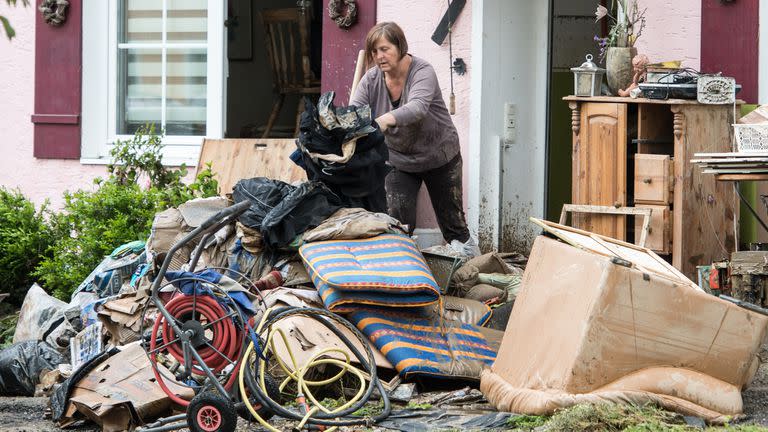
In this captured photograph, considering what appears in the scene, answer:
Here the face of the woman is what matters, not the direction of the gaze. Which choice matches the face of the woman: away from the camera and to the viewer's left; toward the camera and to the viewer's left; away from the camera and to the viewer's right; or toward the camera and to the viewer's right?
toward the camera and to the viewer's left

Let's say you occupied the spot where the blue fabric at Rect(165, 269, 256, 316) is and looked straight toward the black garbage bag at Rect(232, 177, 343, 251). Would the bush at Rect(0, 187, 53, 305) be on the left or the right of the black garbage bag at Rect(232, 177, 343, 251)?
left

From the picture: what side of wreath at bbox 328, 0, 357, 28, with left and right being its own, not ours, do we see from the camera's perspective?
front

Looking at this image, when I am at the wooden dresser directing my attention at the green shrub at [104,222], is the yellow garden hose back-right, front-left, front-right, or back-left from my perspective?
front-left

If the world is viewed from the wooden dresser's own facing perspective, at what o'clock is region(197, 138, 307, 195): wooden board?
The wooden board is roughly at 2 o'clock from the wooden dresser.

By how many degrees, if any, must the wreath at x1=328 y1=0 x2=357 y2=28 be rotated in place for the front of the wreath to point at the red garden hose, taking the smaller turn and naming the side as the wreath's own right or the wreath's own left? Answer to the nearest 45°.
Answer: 0° — it already faces it

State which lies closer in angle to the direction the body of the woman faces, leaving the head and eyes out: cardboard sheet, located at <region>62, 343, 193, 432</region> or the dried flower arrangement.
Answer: the cardboard sheet

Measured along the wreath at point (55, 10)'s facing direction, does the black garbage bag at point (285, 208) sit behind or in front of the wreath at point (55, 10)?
in front

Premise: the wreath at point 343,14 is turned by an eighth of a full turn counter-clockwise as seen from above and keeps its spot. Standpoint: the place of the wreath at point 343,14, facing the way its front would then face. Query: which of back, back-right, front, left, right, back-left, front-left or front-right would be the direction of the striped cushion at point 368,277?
front-right

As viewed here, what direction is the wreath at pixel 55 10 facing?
toward the camera

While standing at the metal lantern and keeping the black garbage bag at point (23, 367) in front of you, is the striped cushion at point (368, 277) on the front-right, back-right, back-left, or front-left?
front-left

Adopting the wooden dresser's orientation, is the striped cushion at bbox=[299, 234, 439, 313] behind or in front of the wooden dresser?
in front

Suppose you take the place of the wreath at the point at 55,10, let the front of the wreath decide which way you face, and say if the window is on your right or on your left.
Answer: on your left

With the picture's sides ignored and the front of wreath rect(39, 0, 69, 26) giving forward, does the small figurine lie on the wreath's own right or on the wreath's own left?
on the wreath's own left

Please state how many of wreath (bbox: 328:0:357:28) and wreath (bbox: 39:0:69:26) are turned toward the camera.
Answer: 2

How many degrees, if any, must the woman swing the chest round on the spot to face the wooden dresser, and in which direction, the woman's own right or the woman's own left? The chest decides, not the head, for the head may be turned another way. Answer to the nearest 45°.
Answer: approximately 135° to the woman's own left

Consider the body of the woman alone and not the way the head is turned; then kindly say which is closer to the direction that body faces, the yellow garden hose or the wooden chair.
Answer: the yellow garden hose
